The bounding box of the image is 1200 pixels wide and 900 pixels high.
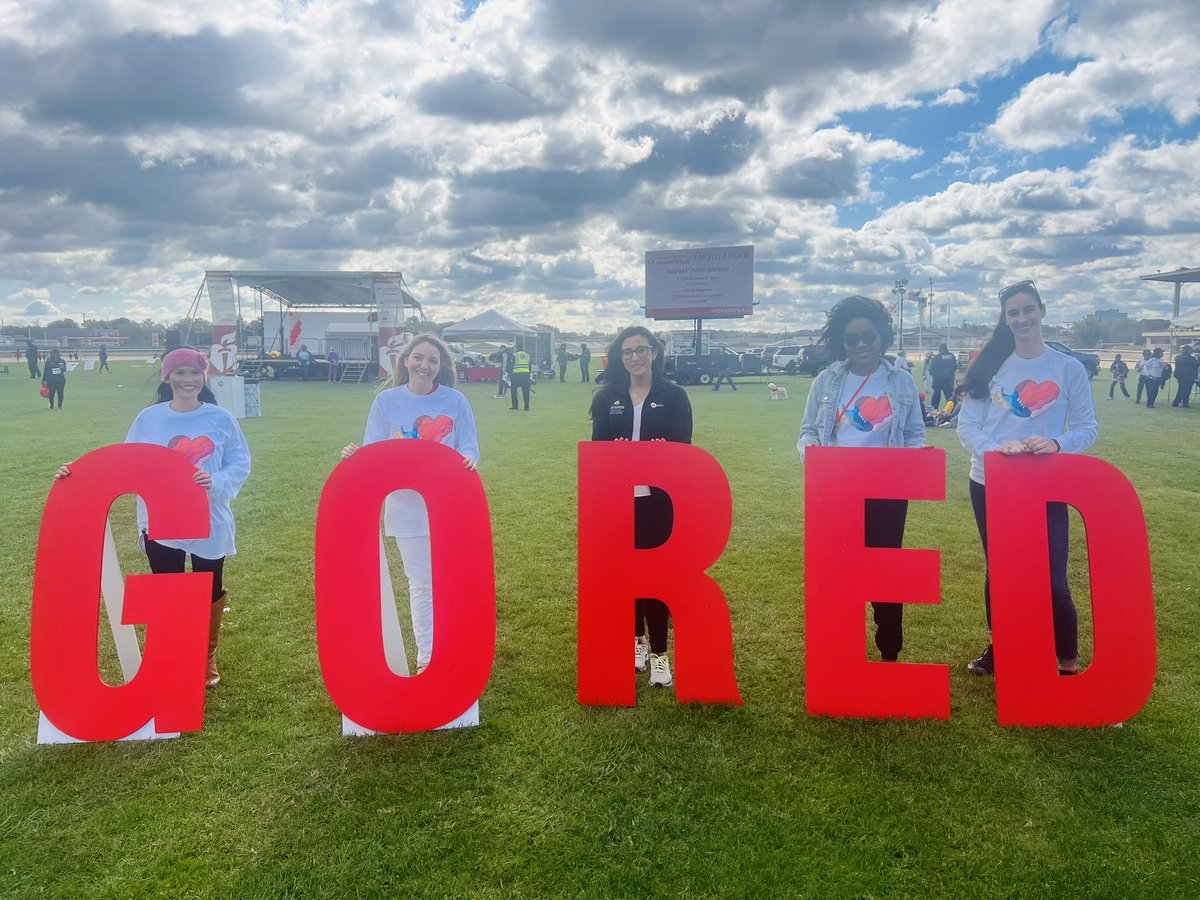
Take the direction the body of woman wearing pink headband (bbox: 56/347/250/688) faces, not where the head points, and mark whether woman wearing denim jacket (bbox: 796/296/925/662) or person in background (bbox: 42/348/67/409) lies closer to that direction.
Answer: the woman wearing denim jacket

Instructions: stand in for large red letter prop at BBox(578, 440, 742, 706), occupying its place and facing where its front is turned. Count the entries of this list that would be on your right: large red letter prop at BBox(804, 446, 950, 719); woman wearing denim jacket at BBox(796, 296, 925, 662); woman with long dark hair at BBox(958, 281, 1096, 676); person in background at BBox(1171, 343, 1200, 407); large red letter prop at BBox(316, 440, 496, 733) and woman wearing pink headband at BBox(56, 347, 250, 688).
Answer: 2

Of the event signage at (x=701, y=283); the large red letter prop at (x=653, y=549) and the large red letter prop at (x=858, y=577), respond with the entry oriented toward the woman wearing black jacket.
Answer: the event signage

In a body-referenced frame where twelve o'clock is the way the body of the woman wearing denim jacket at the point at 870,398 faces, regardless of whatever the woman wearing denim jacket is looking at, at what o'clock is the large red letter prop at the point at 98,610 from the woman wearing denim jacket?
The large red letter prop is roughly at 2 o'clock from the woman wearing denim jacket.

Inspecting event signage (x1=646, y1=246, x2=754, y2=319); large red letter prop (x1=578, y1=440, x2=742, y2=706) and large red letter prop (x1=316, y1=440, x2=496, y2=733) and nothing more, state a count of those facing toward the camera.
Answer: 3

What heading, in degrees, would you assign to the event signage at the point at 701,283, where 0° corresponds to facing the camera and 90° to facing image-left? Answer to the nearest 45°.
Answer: approximately 0°

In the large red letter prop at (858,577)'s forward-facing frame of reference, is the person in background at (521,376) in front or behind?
behind

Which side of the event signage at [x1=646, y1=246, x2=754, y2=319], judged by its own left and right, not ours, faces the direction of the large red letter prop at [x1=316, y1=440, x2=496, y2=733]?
front

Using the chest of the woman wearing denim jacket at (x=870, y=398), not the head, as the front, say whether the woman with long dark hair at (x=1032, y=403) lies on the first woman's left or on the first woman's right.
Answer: on the first woman's left
